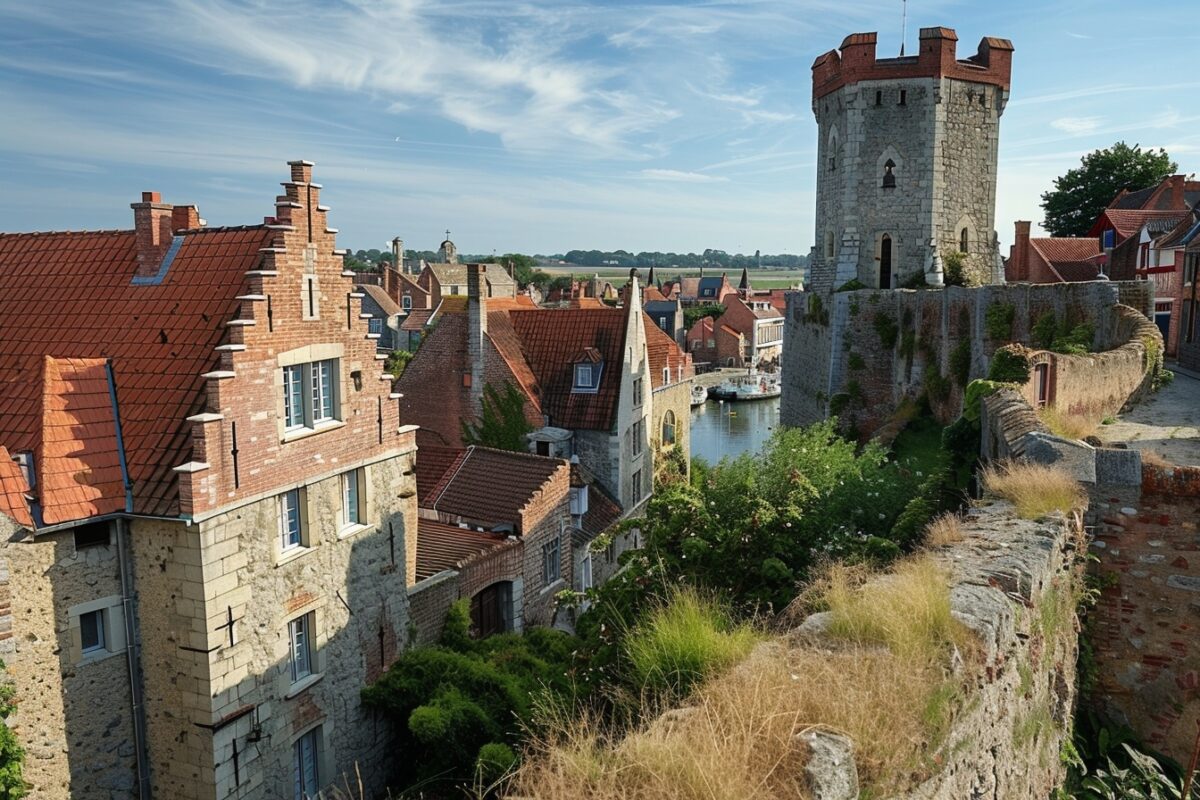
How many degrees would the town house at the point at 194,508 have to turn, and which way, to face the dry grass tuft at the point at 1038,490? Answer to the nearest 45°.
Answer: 0° — it already faces it

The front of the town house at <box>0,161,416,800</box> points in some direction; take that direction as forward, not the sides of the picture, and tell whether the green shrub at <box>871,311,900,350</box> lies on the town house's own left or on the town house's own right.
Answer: on the town house's own left

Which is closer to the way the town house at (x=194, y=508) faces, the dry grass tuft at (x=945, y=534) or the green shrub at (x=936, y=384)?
the dry grass tuft

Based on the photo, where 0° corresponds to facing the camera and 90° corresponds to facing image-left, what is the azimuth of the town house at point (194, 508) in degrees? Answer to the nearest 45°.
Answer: approximately 315°
